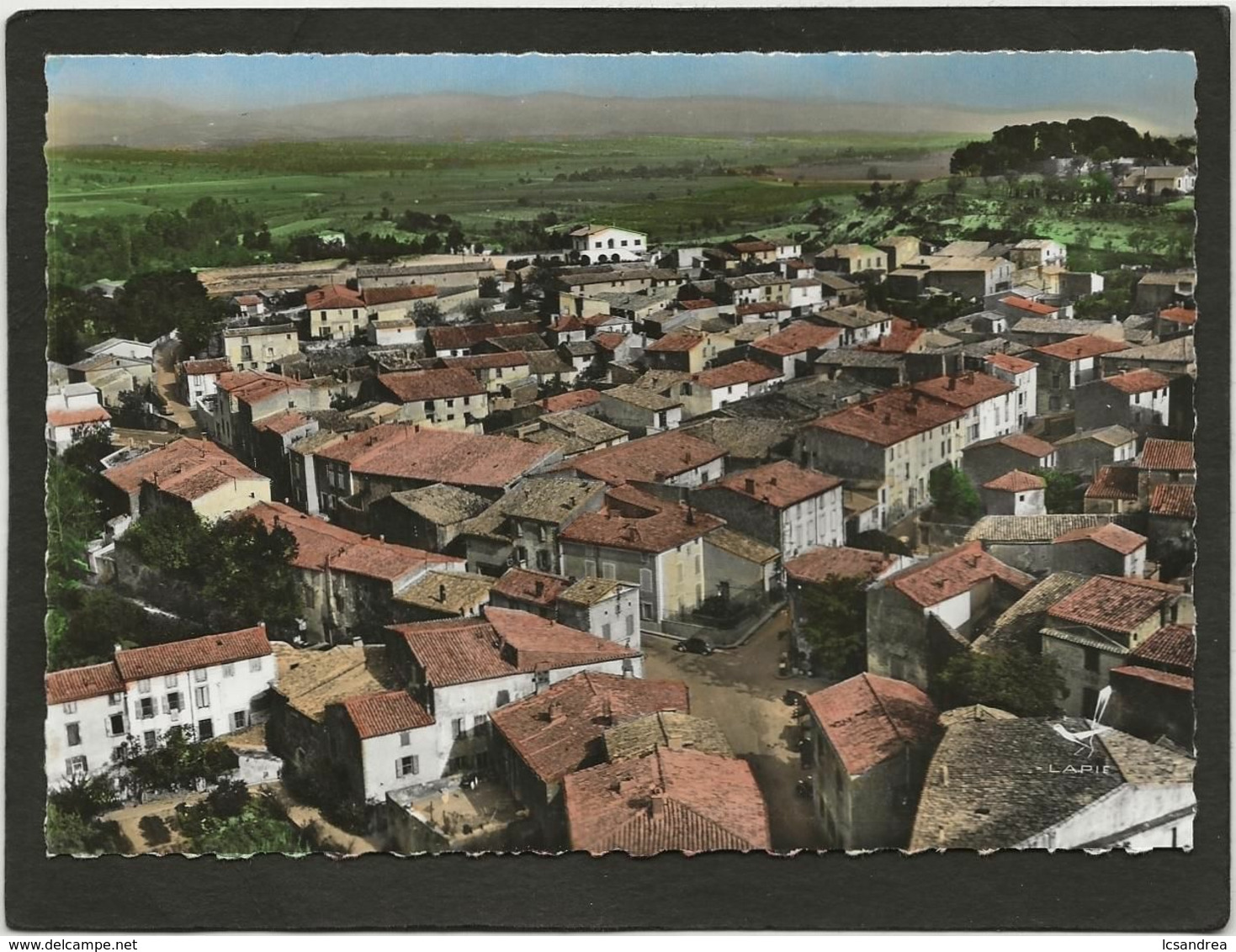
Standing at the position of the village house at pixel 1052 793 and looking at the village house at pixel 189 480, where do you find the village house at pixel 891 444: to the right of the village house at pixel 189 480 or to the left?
right

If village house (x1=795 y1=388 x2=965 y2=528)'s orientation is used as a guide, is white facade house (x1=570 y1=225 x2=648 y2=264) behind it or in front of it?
behind

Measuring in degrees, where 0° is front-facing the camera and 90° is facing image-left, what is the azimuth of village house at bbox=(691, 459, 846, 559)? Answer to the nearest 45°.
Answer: approximately 315°

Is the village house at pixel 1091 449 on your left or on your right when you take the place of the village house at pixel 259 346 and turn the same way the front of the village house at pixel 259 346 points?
on your left

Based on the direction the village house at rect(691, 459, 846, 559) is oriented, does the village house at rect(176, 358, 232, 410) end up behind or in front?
behind

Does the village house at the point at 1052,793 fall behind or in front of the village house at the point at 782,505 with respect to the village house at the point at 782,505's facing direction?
in front

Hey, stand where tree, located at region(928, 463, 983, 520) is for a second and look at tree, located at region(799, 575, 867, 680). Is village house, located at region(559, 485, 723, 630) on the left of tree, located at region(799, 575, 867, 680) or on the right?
right
